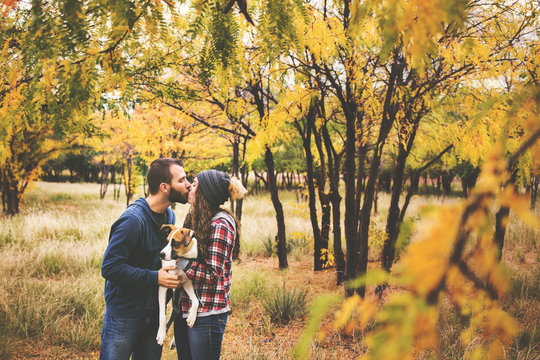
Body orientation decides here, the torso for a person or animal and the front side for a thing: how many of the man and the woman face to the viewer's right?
1

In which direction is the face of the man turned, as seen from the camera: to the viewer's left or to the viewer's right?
to the viewer's right

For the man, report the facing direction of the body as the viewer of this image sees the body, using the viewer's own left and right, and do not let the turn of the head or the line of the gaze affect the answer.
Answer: facing to the right of the viewer

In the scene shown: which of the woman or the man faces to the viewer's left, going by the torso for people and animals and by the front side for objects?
the woman

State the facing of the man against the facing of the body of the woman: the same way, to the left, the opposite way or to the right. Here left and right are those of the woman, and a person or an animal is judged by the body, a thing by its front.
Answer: the opposite way

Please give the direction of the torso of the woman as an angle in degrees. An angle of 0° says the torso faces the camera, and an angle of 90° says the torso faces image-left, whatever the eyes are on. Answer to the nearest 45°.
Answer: approximately 90°
